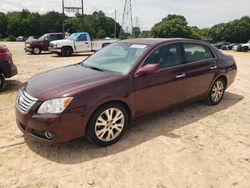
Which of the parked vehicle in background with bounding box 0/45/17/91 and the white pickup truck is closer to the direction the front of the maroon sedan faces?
the parked vehicle in background

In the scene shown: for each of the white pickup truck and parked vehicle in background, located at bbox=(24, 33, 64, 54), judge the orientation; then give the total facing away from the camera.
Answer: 0

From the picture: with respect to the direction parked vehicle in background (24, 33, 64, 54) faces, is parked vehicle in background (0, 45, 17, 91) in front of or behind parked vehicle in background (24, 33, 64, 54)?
in front

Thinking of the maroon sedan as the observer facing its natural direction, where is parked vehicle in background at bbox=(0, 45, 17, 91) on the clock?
The parked vehicle in background is roughly at 3 o'clock from the maroon sedan.

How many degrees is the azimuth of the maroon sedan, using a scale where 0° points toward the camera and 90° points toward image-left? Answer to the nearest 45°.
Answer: approximately 45°

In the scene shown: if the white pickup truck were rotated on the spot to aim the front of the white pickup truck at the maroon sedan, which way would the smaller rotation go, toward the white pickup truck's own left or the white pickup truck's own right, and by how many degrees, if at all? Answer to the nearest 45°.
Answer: approximately 45° to the white pickup truck's own left

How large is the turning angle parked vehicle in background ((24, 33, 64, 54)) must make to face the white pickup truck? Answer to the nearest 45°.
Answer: approximately 90° to its left

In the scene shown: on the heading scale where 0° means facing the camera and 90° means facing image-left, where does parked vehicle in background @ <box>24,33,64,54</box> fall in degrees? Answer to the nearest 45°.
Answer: approximately 45°

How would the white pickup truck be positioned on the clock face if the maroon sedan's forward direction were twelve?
The white pickup truck is roughly at 4 o'clock from the maroon sedan.
